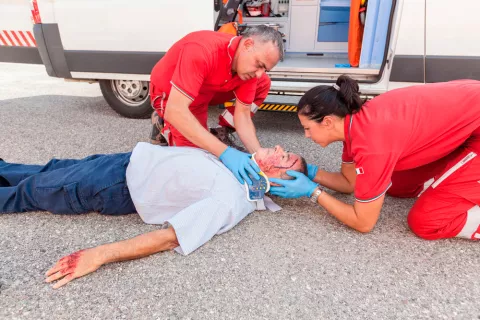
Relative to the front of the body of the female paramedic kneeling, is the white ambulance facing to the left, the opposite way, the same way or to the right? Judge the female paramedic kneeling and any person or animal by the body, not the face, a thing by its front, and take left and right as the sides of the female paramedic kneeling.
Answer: the opposite way

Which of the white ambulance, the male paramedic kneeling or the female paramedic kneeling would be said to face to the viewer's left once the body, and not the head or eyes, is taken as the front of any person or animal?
the female paramedic kneeling

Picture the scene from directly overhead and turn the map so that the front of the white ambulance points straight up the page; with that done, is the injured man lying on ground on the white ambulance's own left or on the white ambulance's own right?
on the white ambulance's own right

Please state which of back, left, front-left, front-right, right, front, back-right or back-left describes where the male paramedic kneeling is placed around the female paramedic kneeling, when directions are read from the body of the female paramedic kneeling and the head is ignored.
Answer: front

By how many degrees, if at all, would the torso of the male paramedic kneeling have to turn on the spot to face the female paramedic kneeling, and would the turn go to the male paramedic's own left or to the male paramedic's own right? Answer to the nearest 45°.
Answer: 0° — they already face them

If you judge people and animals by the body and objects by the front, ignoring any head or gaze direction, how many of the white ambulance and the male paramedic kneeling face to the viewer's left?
0

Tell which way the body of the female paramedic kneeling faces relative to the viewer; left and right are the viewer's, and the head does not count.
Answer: facing to the left of the viewer

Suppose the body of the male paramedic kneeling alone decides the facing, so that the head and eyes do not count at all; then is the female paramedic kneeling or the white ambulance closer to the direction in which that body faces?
the female paramedic kneeling

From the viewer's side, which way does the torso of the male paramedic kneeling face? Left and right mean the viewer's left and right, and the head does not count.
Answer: facing the viewer and to the right of the viewer

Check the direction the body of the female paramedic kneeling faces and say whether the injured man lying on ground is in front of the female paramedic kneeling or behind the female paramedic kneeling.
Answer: in front

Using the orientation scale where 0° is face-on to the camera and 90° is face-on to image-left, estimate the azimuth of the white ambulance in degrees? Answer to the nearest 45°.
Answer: approximately 270°

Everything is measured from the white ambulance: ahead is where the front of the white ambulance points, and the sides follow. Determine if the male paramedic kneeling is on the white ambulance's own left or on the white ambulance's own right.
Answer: on the white ambulance's own right
